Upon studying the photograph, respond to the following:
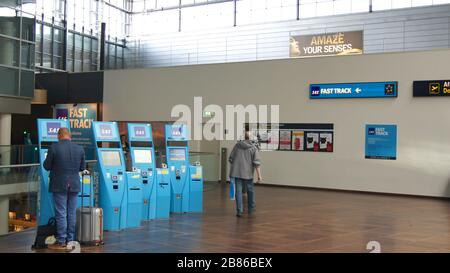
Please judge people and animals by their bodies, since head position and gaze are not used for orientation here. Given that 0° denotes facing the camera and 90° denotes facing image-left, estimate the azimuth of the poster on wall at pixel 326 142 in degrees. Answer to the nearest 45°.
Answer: approximately 0°

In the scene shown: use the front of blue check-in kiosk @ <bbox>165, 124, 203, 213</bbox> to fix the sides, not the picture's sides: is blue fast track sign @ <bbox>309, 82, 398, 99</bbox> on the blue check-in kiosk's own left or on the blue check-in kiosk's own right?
on the blue check-in kiosk's own left

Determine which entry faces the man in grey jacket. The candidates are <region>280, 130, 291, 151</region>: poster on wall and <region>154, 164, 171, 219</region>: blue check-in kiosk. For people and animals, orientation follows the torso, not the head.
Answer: the poster on wall

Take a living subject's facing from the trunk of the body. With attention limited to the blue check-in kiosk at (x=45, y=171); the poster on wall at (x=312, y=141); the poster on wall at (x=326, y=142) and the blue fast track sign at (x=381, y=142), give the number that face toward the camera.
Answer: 4

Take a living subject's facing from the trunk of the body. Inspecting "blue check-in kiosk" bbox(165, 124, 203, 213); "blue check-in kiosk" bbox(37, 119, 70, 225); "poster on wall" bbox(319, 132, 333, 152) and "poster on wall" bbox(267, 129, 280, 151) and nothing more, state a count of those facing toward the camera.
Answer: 4

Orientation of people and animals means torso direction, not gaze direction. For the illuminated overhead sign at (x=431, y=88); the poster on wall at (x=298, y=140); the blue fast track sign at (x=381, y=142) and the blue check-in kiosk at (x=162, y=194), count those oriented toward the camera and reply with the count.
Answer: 4

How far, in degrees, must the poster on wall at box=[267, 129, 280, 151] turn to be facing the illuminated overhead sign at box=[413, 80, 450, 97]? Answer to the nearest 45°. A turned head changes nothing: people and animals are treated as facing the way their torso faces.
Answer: approximately 45° to its left

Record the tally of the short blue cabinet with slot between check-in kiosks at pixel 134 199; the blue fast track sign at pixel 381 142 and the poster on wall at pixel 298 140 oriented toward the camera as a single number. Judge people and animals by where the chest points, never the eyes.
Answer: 3

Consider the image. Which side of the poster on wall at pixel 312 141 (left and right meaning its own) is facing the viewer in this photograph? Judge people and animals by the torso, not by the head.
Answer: front

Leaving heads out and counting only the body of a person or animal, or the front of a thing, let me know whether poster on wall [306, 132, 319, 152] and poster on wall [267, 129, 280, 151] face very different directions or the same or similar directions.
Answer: same or similar directions

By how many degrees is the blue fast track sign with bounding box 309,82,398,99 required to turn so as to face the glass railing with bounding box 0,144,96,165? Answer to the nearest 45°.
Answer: approximately 90° to its right

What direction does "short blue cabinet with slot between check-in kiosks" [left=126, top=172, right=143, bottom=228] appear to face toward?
toward the camera

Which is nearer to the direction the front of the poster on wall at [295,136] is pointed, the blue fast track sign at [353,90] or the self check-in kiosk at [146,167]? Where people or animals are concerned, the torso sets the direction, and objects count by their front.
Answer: the self check-in kiosk

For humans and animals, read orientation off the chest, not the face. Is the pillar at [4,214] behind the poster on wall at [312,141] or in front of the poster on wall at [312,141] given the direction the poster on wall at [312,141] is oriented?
in front

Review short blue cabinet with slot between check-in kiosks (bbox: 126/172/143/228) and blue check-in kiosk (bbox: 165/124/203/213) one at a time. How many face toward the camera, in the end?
2
